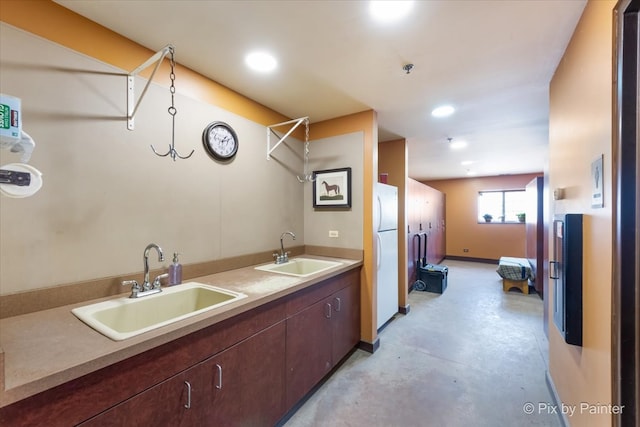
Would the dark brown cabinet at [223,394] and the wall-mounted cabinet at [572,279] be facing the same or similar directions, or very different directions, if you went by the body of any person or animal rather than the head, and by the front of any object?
very different directions

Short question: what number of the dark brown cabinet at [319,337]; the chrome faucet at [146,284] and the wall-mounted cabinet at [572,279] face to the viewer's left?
1

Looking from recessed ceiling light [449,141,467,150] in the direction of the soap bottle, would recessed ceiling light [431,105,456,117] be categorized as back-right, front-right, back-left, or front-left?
front-left

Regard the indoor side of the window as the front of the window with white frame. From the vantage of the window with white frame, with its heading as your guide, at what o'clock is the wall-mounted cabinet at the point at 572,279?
The wall-mounted cabinet is roughly at 12 o'clock from the window with white frame.

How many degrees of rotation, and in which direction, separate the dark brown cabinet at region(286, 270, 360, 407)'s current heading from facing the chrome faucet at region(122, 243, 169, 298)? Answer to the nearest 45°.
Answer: approximately 90° to its right

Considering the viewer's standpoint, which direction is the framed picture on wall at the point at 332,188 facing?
facing the viewer and to the left of the viewer

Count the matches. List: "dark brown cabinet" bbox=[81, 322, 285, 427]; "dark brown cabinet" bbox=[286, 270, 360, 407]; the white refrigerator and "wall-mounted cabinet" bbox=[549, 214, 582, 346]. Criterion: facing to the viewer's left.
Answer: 1

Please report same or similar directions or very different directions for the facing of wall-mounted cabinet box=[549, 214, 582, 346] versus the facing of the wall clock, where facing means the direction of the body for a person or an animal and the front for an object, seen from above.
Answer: very different directions

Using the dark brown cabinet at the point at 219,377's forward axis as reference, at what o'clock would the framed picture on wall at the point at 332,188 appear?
The framed picture on wall is roughly at 9 o'clock from the dark brown cabinet.

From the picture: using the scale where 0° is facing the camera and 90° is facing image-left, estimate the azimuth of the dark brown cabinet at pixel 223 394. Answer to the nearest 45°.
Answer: approximately 315°

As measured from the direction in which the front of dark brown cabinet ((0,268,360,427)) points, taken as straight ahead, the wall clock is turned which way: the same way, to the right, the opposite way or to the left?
the same way

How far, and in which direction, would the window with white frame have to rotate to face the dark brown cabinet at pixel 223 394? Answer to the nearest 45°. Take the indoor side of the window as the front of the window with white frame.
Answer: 0° — it already faces it

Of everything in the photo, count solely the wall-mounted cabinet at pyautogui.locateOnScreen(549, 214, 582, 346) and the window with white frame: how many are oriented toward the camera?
1

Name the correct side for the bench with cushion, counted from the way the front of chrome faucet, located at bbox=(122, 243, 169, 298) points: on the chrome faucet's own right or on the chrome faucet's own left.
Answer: on the chrome faucet's own left

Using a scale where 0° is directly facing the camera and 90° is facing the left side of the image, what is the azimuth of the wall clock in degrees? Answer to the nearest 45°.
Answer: approximately 315°

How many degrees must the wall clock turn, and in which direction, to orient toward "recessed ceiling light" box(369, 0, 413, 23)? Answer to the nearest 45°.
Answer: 0° — it already faces it

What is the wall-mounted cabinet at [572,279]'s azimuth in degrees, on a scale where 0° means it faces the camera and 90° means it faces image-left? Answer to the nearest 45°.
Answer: approximately 90°

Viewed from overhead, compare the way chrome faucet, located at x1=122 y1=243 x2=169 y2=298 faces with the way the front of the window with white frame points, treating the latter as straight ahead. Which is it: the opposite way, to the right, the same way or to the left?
to the left

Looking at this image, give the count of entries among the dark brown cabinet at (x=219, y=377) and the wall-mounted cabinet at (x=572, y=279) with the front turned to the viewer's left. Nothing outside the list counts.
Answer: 1
